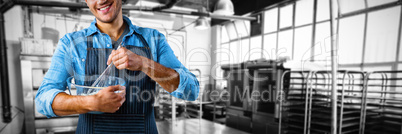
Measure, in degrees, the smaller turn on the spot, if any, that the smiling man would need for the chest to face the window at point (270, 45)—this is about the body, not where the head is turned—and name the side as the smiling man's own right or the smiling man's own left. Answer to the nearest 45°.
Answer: approximately 135° to the smiling man's own left

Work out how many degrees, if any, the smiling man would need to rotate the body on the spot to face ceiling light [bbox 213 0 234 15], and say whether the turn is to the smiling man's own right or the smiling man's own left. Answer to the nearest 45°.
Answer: approximately 135° to the smiling man's own left

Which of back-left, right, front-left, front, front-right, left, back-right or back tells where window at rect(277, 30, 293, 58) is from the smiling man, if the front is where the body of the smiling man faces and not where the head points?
back-left

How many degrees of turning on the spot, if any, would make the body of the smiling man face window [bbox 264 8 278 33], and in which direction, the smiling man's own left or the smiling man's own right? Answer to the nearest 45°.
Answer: approximately 135° to the smiling man's own left

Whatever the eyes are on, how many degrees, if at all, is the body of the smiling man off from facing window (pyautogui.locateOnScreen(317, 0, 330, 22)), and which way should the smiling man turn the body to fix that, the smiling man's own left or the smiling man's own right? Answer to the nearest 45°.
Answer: approximately 135° to the smiling man's own left

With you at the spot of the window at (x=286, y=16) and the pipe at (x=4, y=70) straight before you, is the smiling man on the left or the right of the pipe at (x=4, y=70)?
left

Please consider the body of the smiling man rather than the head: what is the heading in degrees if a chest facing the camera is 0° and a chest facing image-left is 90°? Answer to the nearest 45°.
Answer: approximately 0°

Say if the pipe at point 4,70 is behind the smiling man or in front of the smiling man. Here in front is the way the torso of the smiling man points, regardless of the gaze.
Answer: behind
